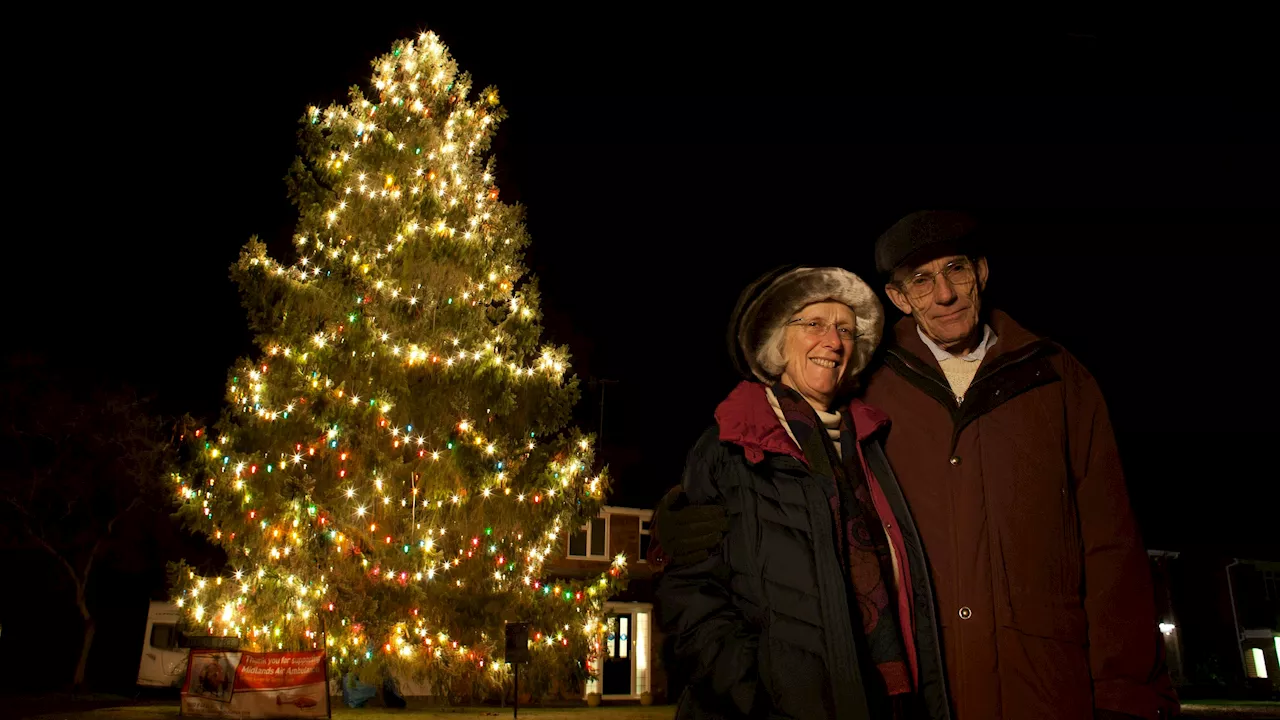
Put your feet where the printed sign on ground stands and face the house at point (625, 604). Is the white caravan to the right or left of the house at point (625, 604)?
left

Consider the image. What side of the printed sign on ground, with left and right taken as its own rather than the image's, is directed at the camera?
front

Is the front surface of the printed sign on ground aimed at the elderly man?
yes

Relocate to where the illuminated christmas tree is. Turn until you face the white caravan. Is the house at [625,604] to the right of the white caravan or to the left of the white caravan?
right

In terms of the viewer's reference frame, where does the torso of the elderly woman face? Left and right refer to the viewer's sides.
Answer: facing the viewer and to the right of the viewer
